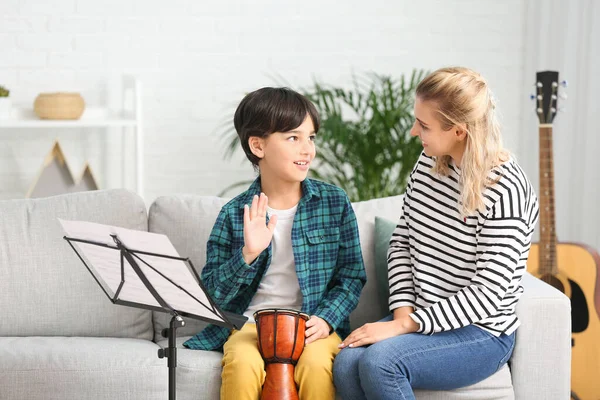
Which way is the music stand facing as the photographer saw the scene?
facing away from the viewer and to the right of the viewer

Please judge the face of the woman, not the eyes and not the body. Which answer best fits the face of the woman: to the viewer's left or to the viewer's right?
to the viewer's left

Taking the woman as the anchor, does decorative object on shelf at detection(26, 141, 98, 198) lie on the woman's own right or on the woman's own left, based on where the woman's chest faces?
on the woman's own right

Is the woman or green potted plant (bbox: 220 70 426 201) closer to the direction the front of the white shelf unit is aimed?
the woman

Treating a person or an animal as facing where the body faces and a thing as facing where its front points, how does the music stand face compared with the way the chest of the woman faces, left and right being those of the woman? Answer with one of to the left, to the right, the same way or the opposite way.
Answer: the opposite way

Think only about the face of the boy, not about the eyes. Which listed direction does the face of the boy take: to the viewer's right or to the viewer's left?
to the viewer's right

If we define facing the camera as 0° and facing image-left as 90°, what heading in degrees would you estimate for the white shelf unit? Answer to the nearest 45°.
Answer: approximately 0°

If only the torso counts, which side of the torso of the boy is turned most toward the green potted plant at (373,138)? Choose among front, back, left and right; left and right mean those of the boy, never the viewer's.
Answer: back
